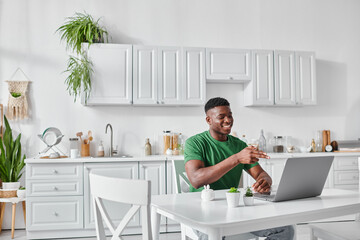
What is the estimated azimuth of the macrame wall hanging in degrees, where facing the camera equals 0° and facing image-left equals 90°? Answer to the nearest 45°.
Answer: approximately 0°

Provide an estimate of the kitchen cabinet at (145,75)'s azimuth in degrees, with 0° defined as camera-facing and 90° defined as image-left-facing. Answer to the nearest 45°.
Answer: approximately 0°

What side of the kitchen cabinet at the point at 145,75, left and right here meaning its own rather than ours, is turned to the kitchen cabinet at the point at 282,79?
left

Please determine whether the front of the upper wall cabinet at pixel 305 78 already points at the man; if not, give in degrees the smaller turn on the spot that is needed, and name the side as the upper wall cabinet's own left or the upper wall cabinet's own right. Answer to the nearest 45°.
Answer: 0° — it already faces them

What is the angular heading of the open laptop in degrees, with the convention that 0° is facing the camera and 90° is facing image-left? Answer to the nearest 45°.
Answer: approximately 135°

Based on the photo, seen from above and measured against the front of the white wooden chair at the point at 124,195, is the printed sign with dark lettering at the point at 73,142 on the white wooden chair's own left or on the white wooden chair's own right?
on the white wooden chair's own left

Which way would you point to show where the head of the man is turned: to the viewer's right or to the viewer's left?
to the viewer's right

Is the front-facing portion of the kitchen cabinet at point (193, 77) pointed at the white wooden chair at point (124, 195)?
yes

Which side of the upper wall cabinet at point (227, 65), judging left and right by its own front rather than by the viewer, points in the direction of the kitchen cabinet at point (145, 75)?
right
